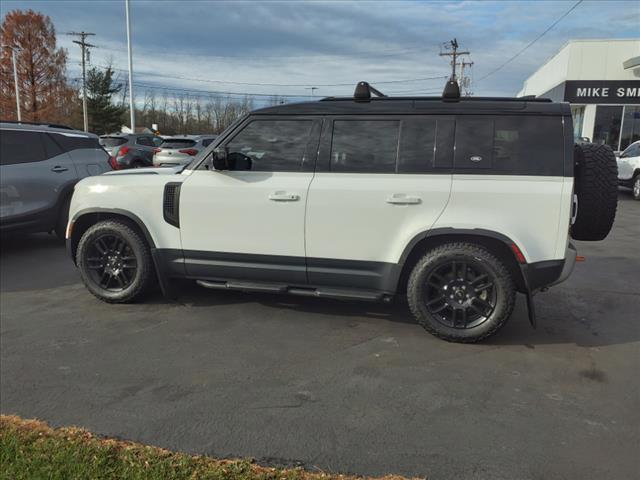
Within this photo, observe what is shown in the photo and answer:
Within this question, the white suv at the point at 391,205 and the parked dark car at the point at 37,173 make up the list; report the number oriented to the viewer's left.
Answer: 2

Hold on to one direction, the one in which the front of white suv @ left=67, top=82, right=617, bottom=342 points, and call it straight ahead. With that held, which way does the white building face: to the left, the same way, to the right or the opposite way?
to the left

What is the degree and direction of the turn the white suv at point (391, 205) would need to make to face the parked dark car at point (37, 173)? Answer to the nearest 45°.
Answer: approximately 45° to its right

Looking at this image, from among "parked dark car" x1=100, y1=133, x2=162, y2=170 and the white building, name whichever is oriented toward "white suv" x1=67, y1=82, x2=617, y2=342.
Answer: the white building

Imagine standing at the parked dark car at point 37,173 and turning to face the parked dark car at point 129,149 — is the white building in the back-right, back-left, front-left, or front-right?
front-right

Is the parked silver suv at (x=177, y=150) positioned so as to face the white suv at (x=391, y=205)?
no

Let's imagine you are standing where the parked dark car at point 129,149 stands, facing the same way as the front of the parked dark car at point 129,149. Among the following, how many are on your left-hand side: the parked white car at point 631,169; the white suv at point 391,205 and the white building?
0

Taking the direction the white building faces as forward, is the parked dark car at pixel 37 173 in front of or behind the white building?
in front

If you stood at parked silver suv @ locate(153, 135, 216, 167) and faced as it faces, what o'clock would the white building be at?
The white building is roughly at 1 o'clock from the parked silver suv.

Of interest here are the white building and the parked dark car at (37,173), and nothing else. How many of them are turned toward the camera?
1

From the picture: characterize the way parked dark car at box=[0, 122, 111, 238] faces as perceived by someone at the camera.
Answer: facing to the left of the viewer

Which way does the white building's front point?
toward the camera

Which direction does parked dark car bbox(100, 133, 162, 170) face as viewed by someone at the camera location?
facing away from the viewer and to the right of the viewer

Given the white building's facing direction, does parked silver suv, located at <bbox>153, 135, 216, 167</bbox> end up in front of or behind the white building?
in front

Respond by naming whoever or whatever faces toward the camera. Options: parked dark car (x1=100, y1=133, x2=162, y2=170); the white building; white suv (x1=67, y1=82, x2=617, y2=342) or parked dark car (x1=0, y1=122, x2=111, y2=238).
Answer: the white building

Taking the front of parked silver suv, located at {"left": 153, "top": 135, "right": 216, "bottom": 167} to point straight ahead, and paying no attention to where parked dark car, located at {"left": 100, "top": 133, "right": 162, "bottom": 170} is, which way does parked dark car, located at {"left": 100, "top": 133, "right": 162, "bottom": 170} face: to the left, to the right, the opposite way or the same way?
the same way

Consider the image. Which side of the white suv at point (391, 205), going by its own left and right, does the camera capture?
left

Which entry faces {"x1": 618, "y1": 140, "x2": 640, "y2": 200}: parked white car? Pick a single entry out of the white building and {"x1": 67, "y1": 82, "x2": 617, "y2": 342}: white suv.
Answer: the white building

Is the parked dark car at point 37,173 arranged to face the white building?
no
